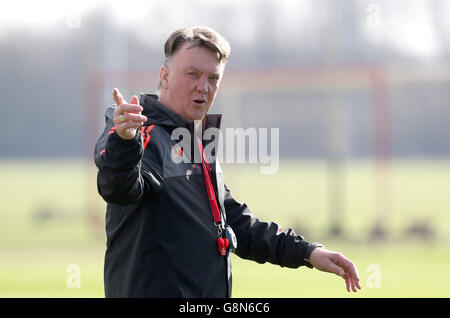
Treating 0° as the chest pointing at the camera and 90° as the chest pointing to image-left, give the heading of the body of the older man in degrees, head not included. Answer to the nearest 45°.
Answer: approximately 315°
